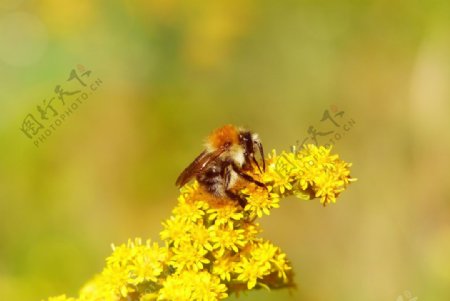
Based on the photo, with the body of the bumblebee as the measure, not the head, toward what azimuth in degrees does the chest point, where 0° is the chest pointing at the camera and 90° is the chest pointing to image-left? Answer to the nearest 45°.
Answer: approximately 270°
